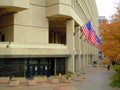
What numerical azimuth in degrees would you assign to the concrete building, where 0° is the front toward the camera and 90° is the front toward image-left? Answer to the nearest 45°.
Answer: approximately 0°
